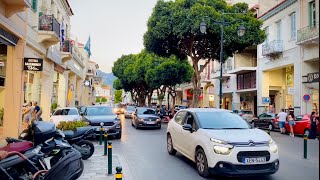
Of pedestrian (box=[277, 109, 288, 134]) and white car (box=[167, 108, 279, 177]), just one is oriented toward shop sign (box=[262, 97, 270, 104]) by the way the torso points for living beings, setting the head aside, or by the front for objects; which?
the pedestrian

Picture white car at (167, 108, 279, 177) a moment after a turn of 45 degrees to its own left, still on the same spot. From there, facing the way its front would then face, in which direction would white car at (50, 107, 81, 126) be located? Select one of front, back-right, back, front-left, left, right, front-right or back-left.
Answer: back-left

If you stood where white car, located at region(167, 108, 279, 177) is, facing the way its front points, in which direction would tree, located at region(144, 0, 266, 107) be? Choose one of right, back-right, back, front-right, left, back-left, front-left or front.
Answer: back-left

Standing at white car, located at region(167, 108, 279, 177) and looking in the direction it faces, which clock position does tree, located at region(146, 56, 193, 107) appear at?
The tree is roughly at 7 o'clock from the white car.

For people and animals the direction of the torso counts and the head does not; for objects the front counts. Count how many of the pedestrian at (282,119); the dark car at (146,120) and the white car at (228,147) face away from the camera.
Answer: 1
